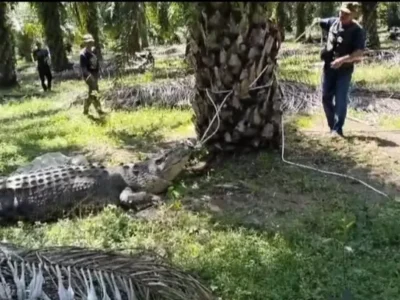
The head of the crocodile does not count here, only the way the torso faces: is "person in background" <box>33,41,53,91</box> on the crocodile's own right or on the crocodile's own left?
on the crocodile's own left

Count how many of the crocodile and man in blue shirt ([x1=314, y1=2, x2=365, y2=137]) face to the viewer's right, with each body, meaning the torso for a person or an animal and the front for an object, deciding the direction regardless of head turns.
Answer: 1

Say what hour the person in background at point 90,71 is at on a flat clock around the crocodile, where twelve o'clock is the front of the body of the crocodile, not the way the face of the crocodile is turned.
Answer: The person in background is roughly at 9 o'clock from the crocodile.

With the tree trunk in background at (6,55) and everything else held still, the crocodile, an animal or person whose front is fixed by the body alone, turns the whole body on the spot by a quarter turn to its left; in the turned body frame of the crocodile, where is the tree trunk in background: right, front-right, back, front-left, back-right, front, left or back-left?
front

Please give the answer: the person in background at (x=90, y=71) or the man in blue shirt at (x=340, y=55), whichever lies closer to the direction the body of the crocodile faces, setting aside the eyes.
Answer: the man in blue shirt

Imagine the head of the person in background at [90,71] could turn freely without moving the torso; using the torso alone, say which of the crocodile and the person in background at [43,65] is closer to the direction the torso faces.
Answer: the crocodile

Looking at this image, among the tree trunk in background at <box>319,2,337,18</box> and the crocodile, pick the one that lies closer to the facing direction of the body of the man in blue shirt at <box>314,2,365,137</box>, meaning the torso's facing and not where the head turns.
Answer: the crocodile

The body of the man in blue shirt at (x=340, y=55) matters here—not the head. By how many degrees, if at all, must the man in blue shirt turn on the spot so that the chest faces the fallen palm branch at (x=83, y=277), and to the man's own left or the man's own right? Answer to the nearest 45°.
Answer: approximately 45° to the man's own left

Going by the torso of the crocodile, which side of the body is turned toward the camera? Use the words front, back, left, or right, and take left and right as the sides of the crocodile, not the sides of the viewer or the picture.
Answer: right

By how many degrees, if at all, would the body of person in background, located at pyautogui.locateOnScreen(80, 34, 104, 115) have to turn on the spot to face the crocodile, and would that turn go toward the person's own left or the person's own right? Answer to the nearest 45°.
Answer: approximately 45° to the person's own right

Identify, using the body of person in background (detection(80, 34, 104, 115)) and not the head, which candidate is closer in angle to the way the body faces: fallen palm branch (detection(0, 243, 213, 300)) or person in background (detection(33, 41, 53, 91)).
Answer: the fallen palm branch

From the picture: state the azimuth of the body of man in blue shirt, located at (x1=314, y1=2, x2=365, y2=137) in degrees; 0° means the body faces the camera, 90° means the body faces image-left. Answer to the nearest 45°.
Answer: approximately 45°
